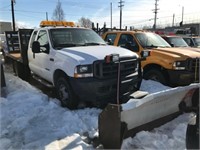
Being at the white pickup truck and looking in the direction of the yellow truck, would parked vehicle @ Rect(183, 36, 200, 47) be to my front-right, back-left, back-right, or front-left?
front-left

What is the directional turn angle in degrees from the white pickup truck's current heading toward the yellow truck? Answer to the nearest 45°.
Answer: approximately 90° to its left

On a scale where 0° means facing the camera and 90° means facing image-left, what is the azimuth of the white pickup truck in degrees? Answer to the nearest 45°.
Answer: approximately 315°

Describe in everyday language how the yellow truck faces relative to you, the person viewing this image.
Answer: facing the viewer and to the right of the viewer

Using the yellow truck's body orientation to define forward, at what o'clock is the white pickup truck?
The white pickup truck is roughly at 3 o'clock from the yellow truck.

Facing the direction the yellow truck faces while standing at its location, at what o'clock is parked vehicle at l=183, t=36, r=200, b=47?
The parked vehicle is roughly at 8 o'clock from the yellow truck.

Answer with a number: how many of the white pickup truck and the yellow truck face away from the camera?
0

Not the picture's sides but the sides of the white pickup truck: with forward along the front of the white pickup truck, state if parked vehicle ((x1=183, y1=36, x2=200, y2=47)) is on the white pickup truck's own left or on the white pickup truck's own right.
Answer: on the white pickup truck's own left

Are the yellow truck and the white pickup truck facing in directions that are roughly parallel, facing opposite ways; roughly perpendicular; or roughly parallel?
roughly parallel
